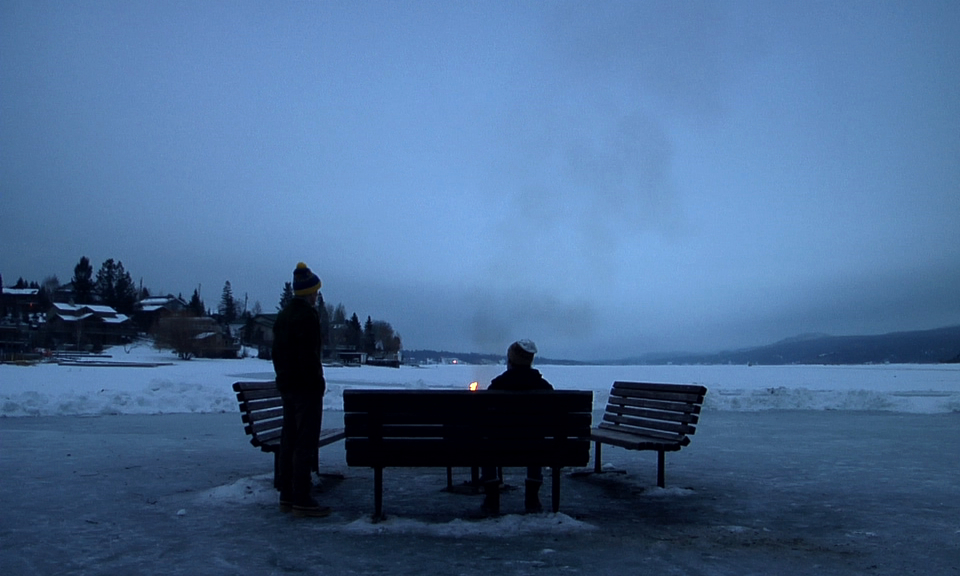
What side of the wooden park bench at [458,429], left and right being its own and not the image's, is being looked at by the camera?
back

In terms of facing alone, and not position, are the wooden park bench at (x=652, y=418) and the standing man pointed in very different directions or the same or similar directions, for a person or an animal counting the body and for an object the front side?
very different directions

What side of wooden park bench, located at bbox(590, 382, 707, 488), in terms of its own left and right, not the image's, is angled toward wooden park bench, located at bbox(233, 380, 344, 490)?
front

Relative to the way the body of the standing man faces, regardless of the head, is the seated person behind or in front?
in front

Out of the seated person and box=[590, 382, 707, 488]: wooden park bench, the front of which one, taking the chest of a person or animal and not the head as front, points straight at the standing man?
the wooden park bench

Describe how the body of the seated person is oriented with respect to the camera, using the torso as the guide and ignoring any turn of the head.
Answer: away from the camera

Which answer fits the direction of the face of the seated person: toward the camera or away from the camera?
away from the camera
